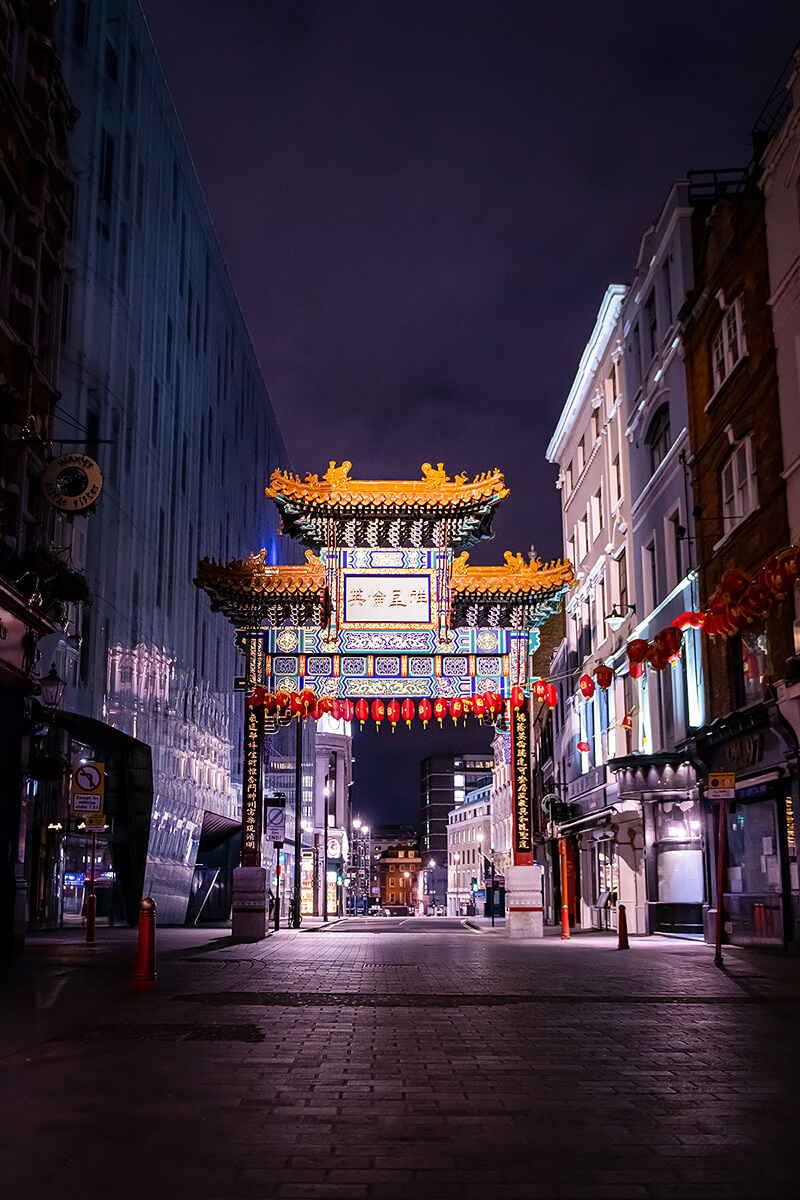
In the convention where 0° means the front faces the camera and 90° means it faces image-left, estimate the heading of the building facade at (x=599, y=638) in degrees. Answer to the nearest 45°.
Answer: approximately 90°

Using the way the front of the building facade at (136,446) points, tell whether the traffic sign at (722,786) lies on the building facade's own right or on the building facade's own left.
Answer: on the building facade's own right

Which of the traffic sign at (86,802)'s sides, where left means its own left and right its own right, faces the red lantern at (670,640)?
left

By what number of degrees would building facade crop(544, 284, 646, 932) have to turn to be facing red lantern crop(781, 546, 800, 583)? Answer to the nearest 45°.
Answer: approximately 90° to its left

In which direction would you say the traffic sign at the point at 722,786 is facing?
toward the camera

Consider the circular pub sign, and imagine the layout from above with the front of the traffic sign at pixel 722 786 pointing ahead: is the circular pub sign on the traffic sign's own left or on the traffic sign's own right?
on the traffic sign's own right

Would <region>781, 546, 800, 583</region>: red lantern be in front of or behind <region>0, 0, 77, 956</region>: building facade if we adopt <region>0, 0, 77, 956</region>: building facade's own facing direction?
in front

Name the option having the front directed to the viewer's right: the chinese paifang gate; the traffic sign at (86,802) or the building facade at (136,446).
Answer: the building facade

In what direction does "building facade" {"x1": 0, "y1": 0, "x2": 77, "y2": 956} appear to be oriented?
to the viewer's right

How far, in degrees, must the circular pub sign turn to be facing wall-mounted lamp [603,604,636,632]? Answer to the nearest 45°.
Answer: approximately 135° to its left

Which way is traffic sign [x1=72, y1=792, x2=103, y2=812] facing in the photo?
toward the camera

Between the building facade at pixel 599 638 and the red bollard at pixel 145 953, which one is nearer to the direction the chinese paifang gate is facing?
the red bollard

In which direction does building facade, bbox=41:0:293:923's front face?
to the viewer's right

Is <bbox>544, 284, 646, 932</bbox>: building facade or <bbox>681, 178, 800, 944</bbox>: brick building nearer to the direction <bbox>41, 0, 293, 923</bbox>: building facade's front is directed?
the building facade

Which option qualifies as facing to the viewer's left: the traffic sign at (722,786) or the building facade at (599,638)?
the building facade
